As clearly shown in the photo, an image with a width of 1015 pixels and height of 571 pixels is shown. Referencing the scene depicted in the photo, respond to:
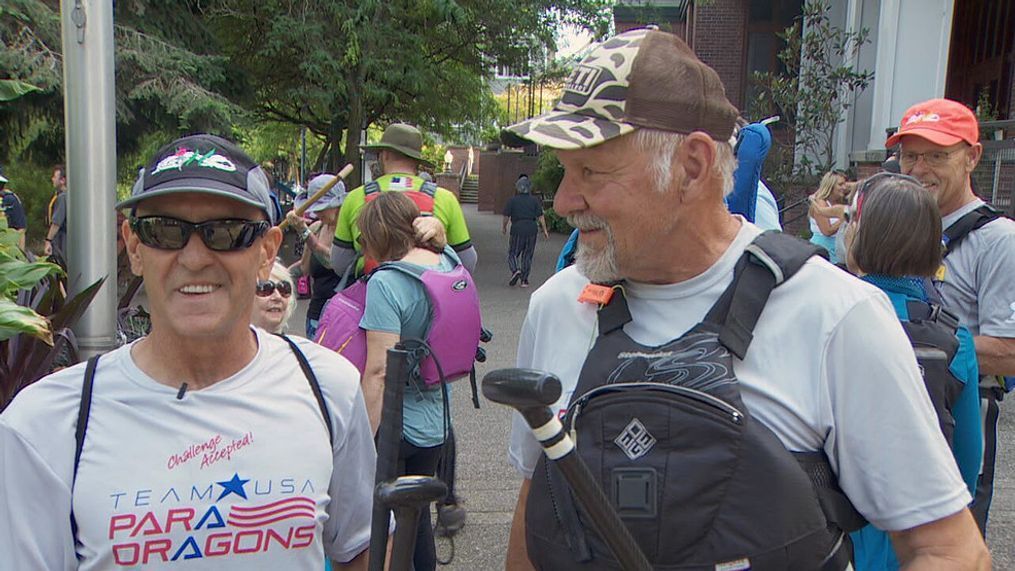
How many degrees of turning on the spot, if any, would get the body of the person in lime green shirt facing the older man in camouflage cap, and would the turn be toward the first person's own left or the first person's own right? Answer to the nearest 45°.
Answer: approximately 180°

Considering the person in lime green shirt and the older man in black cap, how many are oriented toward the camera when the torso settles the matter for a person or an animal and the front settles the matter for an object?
1

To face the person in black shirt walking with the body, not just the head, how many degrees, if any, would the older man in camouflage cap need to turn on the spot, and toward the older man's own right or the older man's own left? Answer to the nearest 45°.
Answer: approximately 135° to the older man's own right

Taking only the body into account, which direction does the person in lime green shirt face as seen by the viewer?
away from the camera

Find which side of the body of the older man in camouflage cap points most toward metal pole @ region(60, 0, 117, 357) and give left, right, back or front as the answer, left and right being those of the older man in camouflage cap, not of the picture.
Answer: right

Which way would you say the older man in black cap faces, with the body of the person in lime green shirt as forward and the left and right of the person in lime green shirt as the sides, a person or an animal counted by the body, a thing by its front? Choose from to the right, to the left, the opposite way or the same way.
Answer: the opposite way
